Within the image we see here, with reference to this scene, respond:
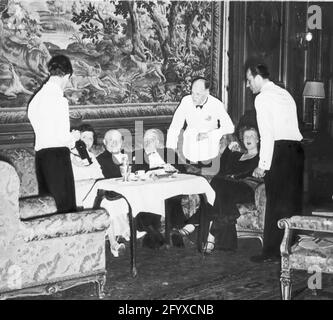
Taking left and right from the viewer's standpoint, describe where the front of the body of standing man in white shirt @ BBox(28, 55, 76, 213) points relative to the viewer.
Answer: facing away from the viewer and to the right of the viewer

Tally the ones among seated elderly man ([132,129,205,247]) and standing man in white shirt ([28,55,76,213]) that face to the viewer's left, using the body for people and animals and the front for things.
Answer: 0

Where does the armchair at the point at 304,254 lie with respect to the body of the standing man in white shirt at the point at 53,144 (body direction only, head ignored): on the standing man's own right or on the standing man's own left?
on the standing man's own right

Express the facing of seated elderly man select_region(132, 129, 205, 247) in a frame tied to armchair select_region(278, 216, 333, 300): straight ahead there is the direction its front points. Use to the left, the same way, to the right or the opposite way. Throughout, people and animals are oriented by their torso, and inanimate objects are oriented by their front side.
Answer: to the left

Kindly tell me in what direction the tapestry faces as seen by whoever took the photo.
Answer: facing the viewer

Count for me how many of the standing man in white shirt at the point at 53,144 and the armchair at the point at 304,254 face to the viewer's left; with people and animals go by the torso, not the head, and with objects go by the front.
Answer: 1

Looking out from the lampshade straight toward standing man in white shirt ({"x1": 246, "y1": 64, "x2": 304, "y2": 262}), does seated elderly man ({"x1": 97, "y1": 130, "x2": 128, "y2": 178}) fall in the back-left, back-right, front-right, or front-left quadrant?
front-right

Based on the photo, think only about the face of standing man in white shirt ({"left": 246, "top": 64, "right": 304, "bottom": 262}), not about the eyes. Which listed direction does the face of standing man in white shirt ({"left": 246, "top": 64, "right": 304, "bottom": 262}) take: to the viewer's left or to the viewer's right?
to the viewer's left

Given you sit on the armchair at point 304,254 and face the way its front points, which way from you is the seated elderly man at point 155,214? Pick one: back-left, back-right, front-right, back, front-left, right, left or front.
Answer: front-right

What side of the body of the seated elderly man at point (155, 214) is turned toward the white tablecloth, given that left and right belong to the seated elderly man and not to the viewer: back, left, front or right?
front

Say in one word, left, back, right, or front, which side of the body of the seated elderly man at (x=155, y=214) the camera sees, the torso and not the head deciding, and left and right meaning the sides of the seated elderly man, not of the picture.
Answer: front

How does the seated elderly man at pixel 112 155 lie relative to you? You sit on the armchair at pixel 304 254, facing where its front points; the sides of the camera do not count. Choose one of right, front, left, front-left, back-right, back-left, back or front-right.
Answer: front-right

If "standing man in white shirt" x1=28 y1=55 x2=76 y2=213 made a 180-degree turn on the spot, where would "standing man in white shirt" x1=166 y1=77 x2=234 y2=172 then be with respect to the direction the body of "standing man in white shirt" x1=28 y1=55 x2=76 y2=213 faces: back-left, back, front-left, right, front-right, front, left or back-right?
back

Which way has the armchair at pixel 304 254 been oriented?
to the viewer's left

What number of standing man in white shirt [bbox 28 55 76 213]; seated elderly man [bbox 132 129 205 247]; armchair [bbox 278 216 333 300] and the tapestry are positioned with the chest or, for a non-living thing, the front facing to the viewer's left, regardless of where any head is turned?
1

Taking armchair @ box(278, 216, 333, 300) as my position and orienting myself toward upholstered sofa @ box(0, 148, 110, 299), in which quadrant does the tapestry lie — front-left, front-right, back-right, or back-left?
front-right

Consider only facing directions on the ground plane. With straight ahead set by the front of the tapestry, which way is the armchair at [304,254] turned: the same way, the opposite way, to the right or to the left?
to the right
